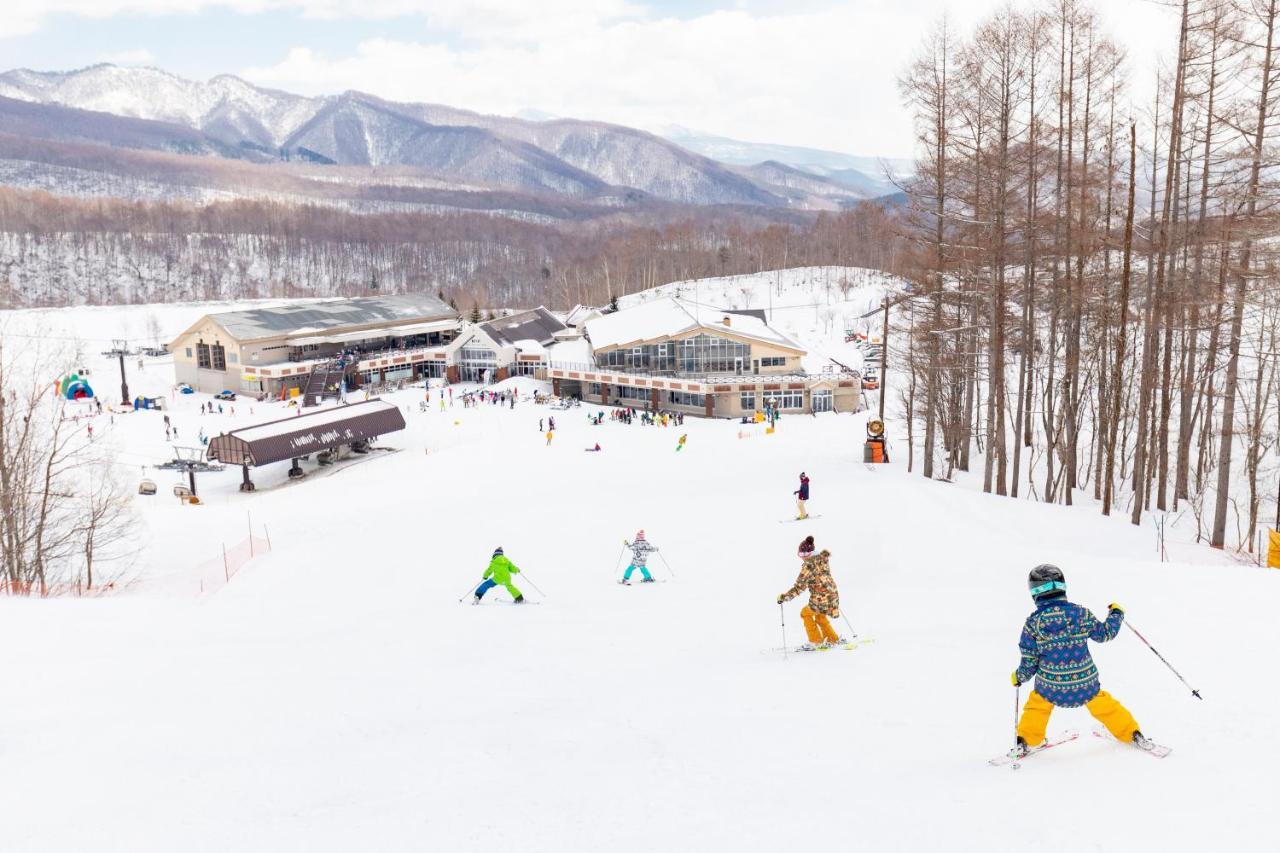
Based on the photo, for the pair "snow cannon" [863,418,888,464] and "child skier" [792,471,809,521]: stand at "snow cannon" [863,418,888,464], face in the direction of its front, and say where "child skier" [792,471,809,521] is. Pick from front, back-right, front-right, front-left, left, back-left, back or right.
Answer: front

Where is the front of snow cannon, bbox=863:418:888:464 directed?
toward the camera

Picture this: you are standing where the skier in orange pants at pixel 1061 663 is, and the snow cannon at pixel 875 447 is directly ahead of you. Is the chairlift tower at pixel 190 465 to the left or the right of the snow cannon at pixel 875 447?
left

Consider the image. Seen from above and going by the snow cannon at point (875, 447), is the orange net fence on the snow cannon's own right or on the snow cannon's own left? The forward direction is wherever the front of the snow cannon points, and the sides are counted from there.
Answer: on the snow cannon's own right

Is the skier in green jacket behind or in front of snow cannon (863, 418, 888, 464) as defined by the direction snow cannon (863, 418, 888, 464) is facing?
in front

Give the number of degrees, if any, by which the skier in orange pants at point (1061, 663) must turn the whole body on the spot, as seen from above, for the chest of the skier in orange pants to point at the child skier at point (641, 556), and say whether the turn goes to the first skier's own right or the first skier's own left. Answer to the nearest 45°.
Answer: approximately 45° to the first skier's own left

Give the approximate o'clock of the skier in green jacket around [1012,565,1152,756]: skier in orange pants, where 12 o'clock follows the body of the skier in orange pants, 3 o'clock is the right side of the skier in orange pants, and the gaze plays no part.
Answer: The skier in green jacket is roughly at 10 o'clock from the skier in orange pants.

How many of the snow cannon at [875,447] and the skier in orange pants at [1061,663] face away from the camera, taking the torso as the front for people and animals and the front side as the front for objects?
1

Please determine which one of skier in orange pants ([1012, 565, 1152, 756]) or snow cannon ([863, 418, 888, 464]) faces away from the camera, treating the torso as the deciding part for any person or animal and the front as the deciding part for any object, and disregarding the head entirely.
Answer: the skier in orange pants

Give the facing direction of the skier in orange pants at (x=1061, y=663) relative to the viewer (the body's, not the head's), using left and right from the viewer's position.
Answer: facing away from the viewer

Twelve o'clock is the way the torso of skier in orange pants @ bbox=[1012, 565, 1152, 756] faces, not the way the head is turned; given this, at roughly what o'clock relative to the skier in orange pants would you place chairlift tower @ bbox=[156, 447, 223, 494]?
The chairlift tower is roughly at 10 o'clock from the skier in orange pants.

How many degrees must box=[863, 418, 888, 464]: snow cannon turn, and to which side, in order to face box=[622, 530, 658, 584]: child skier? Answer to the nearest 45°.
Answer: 0° — it already faces them

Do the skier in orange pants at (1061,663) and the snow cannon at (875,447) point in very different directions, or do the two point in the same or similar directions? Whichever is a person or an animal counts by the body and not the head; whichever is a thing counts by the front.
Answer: very different directions

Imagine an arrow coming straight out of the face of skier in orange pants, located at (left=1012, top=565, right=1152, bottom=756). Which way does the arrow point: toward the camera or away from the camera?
away from the camera

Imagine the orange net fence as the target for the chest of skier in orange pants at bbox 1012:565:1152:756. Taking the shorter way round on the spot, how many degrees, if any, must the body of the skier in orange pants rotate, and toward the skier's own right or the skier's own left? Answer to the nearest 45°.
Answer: approximately 90° to the skier's own left

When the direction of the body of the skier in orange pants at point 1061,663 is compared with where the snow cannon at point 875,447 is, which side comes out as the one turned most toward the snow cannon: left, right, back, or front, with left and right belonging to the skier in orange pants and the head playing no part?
front
